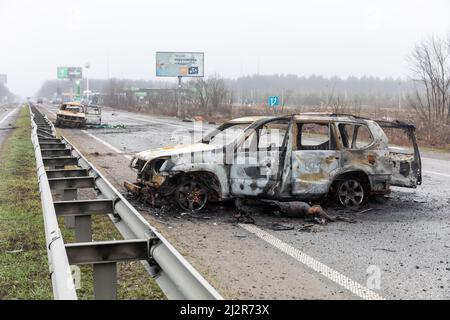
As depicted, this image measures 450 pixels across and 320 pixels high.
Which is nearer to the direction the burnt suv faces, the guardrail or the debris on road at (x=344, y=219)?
the guardrail

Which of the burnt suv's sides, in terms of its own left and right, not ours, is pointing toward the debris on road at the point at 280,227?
left

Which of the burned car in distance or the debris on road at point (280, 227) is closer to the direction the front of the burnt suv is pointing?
the burned car in distance

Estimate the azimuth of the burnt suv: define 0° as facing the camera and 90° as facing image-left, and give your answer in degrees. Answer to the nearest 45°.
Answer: approximately 90°
